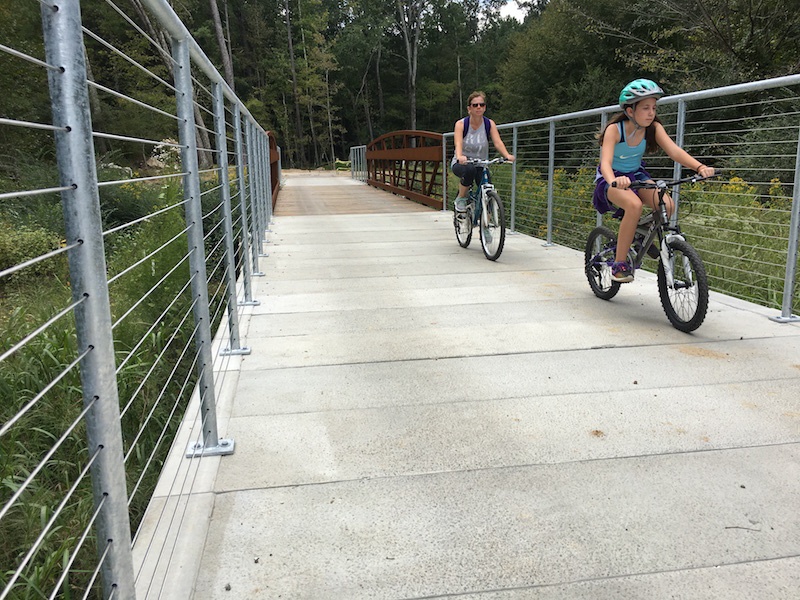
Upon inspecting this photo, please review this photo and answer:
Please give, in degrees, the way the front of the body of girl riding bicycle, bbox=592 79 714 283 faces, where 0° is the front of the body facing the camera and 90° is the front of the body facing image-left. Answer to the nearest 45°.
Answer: approximately 315°

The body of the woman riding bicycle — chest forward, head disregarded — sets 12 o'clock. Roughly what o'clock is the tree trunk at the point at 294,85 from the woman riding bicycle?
The tree trunk is roughly at 7 o'clock from the woman riding bicycle.

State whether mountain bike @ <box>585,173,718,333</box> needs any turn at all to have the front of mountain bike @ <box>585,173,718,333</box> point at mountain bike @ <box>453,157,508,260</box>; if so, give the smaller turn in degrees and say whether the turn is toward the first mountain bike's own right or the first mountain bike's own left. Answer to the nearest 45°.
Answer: approximately 180°

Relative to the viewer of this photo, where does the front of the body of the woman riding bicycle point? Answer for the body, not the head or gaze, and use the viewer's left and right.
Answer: facing the viewer and to the right of the viewer

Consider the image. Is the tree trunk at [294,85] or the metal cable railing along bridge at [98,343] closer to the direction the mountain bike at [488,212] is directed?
the metal cable railing along bridge

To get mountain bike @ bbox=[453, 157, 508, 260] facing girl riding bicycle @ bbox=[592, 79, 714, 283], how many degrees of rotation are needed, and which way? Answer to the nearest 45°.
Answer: approximately 45° to its right

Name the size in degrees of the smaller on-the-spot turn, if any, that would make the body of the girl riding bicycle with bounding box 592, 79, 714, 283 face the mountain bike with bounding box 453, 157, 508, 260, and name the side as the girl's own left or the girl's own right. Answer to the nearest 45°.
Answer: approximately 180°

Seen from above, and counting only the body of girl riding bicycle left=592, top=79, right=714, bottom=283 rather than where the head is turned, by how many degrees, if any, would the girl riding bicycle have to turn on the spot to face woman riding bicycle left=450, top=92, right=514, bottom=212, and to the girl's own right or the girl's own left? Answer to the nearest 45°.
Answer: approximately 180°

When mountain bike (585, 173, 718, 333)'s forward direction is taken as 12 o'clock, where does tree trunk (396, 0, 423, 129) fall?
The tree trunk is roughly at 7 o'clock from the mountain bike.
